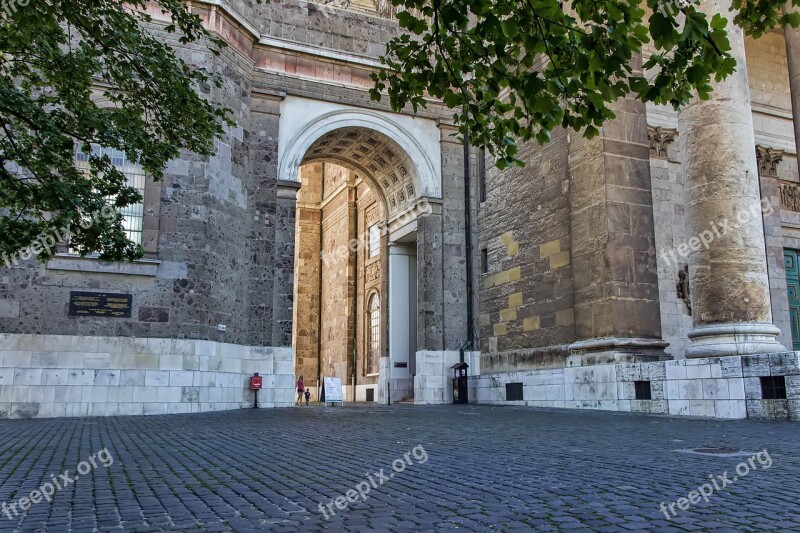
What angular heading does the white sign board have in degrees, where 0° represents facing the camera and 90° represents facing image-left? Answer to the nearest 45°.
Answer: approximately 0°

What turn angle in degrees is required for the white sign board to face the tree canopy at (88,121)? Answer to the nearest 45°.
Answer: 0° — it already faces it

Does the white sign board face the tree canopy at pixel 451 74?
yes
